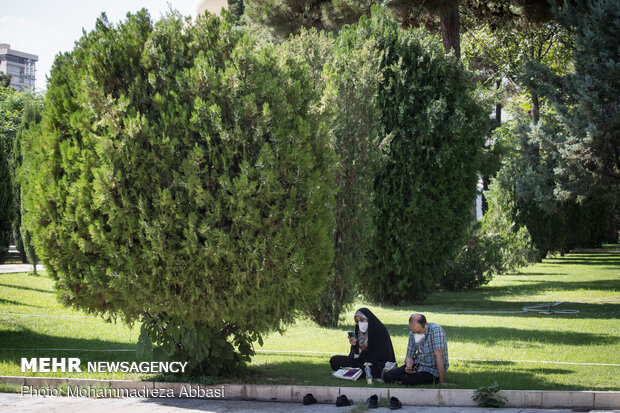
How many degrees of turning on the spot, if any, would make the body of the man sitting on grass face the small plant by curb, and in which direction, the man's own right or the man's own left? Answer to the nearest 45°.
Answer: approximately 90° to the man's own left

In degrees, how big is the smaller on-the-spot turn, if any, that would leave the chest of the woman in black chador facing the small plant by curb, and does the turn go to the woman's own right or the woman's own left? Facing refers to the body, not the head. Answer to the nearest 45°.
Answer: approximately 90° to the woman's own left

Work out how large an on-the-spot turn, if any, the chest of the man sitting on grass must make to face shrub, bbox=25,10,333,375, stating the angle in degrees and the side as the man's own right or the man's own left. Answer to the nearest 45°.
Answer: approximately 45° to the man's own right

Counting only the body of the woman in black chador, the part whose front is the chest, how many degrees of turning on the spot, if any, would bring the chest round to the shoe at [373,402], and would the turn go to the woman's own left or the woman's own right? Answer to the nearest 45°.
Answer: approximately 45° to the woman's own left

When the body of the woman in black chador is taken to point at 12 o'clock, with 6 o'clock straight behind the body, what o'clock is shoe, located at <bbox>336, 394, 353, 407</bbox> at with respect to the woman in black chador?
The shoe is roughly at 11 o'clock from the woman in black chador.

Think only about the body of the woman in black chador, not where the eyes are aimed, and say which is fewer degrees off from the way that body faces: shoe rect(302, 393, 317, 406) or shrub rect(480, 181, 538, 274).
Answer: the shoe

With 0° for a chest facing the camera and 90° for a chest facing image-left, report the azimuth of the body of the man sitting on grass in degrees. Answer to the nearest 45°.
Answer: approximately 45°

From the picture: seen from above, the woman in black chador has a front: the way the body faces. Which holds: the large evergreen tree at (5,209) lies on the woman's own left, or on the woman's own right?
on the woman's own right

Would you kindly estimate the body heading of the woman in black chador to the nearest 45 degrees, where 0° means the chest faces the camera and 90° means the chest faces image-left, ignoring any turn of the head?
approximately 45°
